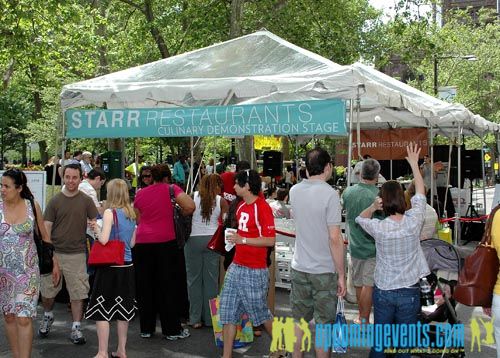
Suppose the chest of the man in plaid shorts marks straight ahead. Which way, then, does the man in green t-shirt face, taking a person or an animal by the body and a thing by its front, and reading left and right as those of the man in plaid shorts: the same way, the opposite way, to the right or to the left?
the opposite way

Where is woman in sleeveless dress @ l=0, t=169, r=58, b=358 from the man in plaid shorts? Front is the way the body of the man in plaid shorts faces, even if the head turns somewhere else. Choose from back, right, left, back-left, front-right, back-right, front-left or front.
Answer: front-right

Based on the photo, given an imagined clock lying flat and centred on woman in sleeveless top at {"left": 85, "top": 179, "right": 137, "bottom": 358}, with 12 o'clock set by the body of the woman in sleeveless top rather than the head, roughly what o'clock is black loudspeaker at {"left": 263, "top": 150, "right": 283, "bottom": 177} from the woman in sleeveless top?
The black loudspeaker is roughly at 2 o'clock from the woman in sleeveless top.

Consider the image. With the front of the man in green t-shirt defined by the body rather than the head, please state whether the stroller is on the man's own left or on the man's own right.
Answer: on the man's own right

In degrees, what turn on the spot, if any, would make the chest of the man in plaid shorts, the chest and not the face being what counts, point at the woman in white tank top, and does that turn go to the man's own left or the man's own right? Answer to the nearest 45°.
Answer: approximately 135° to the man's own right

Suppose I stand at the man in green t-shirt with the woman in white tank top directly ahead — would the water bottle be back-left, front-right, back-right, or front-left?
back-left

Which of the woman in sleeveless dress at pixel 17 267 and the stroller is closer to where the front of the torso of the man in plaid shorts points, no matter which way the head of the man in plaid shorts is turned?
the woman in sleeveless dress

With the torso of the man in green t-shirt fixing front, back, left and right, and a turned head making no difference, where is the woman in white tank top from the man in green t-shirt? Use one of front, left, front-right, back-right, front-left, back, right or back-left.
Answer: back-left

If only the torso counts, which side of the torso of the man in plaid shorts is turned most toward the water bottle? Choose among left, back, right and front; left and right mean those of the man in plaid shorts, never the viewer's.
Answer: left

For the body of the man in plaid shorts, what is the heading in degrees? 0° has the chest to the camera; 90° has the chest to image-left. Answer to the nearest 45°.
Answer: approximately 45°
